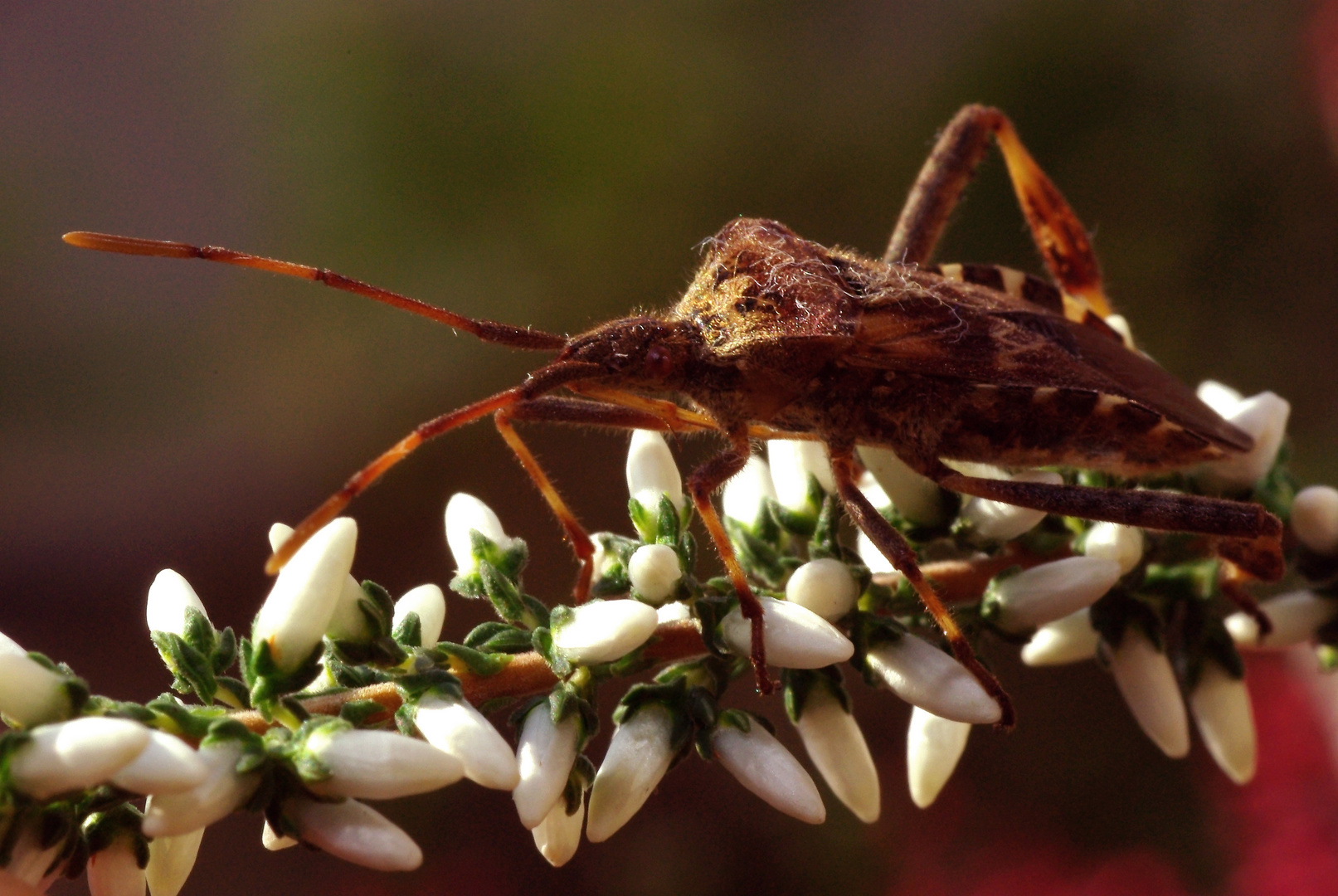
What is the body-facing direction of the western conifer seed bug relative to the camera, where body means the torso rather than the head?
to the viewer's left

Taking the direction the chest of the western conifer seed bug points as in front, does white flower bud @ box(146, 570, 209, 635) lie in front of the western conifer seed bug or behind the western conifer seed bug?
in front

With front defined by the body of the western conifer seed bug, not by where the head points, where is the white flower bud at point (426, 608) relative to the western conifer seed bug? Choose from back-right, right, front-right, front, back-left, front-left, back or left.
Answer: front-left

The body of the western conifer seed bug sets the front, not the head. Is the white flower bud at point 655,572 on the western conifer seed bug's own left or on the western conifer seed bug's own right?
on the western conifer seed bug's own left
